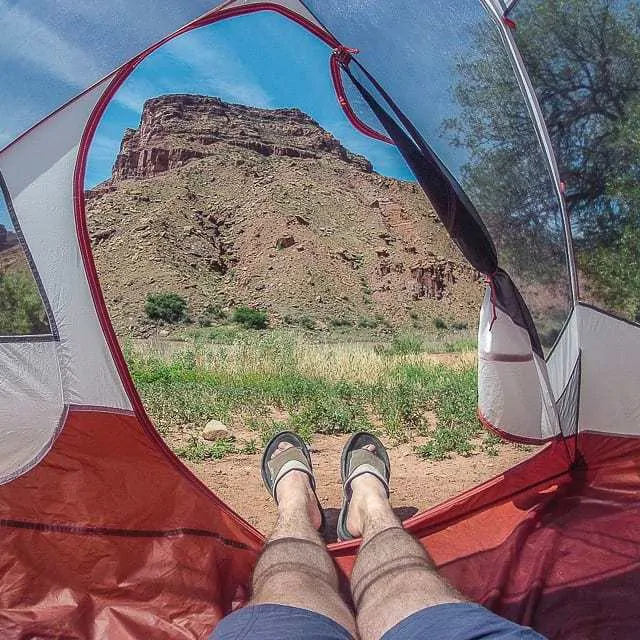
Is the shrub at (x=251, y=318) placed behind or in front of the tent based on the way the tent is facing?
in front

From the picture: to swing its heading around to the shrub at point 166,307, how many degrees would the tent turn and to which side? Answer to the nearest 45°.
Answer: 0° — it already faces it

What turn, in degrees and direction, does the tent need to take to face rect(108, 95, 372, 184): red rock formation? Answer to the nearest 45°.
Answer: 0° — it already faces it

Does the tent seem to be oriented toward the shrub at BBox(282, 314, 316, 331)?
yes

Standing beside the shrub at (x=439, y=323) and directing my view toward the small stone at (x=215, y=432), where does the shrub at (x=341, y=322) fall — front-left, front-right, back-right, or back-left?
front-right

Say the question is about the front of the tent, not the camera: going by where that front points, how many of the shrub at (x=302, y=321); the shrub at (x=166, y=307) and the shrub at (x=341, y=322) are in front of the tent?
3

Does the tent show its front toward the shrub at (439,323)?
yes

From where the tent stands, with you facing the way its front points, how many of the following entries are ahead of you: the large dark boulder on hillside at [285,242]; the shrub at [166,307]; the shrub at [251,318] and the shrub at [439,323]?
4

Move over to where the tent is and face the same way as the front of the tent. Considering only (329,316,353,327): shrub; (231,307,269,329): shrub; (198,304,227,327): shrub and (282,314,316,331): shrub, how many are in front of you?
4

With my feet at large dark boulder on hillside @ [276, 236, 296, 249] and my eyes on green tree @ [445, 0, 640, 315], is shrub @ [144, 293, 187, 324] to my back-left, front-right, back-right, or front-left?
front-right

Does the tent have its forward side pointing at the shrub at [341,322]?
yes

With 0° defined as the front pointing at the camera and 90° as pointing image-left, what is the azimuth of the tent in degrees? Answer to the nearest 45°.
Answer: approximately 180°

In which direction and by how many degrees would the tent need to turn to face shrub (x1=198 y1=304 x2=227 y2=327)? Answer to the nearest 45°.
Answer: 0° — it already faces it

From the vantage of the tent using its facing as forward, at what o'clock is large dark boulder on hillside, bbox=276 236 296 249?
The large dark boulder on hillside is roughly at 12 o'clock from the tent.
